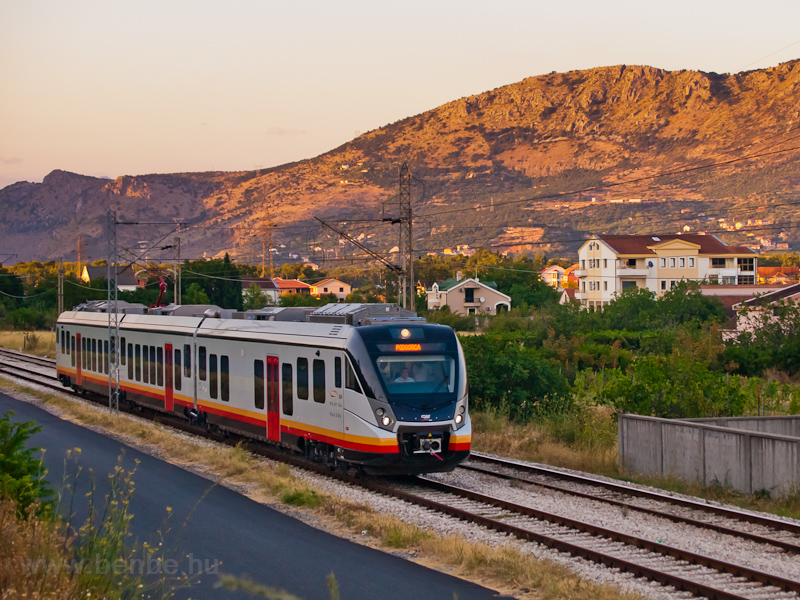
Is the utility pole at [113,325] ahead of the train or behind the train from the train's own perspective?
behind

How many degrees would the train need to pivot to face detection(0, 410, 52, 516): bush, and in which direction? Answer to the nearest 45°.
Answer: approximately 90° to its right

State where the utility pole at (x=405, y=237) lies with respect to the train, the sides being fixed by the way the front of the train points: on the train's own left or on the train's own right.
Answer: on the train's own left

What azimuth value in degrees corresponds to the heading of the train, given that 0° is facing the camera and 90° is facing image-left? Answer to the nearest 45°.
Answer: approximately 315°
